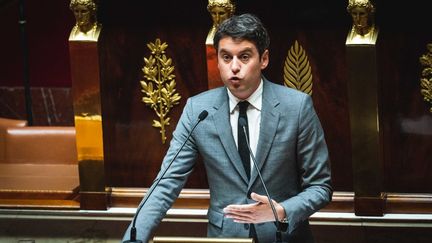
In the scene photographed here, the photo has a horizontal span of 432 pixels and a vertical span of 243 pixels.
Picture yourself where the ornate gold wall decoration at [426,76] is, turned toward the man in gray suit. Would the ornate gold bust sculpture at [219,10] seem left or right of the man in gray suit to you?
right

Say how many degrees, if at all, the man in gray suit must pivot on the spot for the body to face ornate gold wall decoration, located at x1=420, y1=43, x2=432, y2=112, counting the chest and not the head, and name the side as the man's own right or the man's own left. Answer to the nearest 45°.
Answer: approximately 135° to the man's own left

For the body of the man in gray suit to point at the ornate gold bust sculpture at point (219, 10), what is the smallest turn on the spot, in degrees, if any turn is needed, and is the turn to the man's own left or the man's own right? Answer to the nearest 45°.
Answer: approximately 180°

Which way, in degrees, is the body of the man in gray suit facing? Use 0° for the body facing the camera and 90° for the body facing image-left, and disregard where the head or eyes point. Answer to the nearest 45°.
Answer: approximately 0°

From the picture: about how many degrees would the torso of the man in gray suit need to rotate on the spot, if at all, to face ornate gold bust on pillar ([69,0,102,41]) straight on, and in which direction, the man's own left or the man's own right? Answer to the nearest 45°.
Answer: approximately 135° to the man's own right
